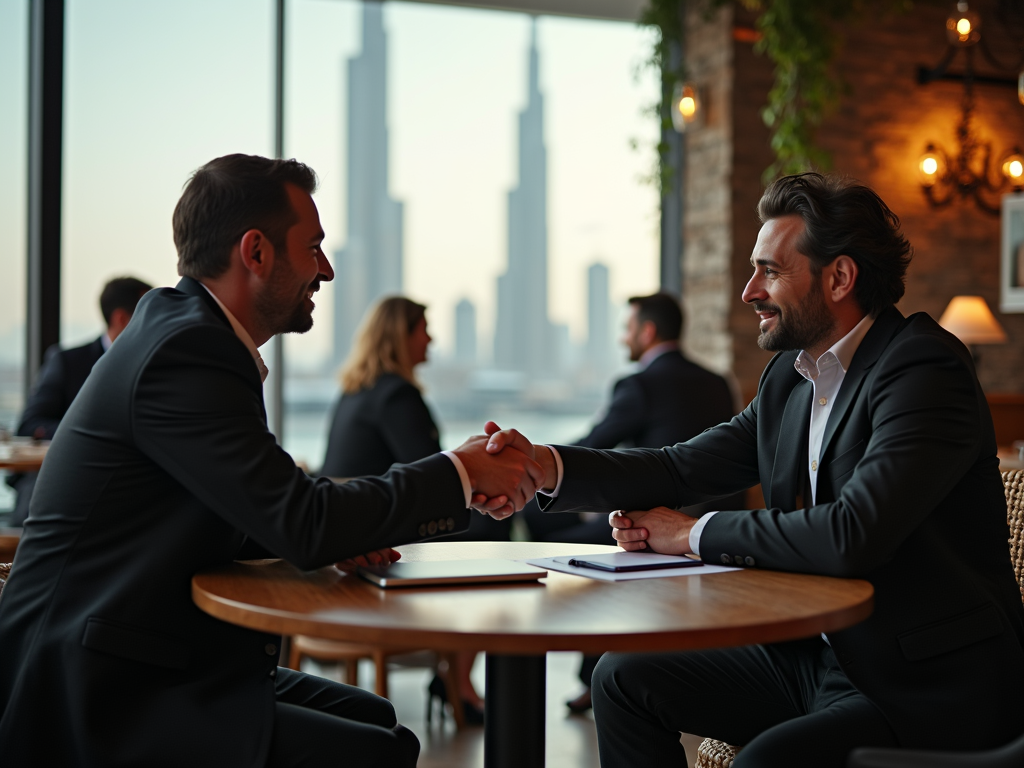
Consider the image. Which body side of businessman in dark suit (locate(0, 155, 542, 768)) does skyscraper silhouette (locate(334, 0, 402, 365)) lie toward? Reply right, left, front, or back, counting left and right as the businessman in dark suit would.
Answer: left

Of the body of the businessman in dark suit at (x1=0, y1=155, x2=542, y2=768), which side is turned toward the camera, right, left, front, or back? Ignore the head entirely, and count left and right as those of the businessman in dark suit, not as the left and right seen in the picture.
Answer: right

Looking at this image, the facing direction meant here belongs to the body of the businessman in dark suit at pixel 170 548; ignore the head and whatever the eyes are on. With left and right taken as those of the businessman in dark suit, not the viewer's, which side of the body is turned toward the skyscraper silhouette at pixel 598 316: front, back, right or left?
left

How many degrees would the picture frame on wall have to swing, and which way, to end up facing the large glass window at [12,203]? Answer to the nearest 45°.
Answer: approximately 45° to its right

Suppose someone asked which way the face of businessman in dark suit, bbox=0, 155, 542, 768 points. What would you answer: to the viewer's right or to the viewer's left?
to the viewer's right

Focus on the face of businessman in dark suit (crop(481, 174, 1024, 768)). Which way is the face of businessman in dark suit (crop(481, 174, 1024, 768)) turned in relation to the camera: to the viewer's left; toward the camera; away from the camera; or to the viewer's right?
to the viewer's left

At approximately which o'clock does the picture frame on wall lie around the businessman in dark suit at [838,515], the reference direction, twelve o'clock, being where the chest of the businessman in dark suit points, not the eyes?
The picture frame on wall is roughly at 5 o'clock from the businessman in dark suit.

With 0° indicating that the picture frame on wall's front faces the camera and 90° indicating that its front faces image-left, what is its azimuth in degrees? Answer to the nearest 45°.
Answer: approximately 0°

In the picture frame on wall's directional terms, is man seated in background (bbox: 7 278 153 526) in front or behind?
in front
